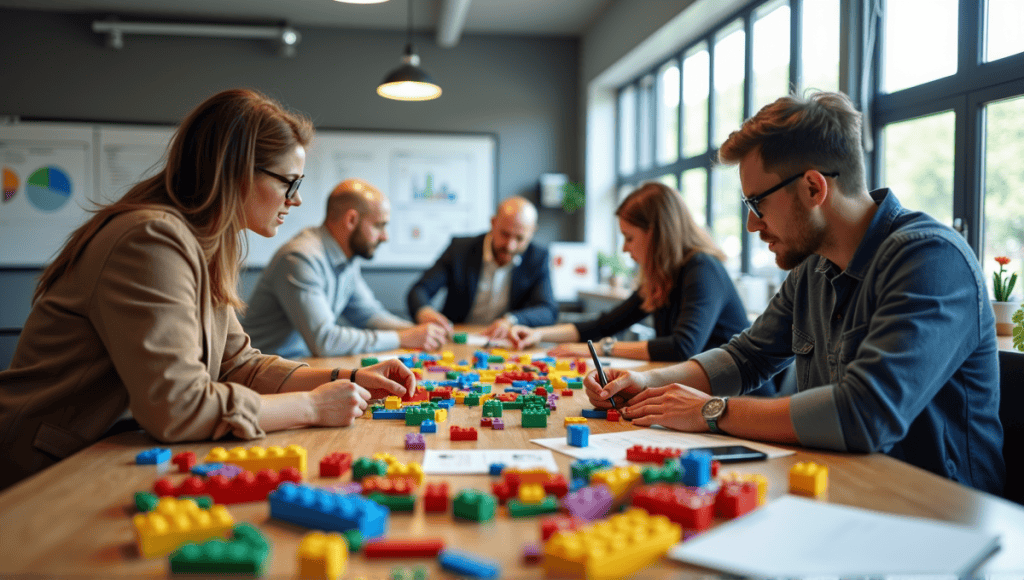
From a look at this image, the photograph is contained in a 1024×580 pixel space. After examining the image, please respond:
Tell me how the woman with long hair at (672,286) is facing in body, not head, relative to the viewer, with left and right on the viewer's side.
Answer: facing to the left of the viewer

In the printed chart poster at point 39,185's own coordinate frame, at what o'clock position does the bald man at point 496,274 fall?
The bald man is roughly at 11 o'clock from the printed chart poster.

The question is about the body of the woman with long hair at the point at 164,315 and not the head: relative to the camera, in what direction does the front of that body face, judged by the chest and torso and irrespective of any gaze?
to the viewer's right

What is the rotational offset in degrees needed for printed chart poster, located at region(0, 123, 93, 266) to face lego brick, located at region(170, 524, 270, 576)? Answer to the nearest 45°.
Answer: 0° — it already faces it

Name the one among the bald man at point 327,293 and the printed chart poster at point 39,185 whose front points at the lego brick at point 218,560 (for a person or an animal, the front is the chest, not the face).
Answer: the printed chart poster

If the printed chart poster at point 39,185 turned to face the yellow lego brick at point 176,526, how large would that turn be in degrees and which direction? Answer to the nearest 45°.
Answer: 0° — it already faces it

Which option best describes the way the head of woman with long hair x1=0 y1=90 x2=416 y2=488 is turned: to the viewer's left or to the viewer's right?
to the viewer's right

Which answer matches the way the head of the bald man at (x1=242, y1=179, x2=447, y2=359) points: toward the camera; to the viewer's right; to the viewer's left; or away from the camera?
to the viewer's right

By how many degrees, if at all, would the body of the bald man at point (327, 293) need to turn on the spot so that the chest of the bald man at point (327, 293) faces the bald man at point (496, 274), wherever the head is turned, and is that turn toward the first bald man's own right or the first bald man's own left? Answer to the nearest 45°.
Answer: approximately 45° to the first bald man's own left

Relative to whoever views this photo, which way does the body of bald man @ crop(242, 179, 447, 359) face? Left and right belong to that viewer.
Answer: facing to the right of the viewer
